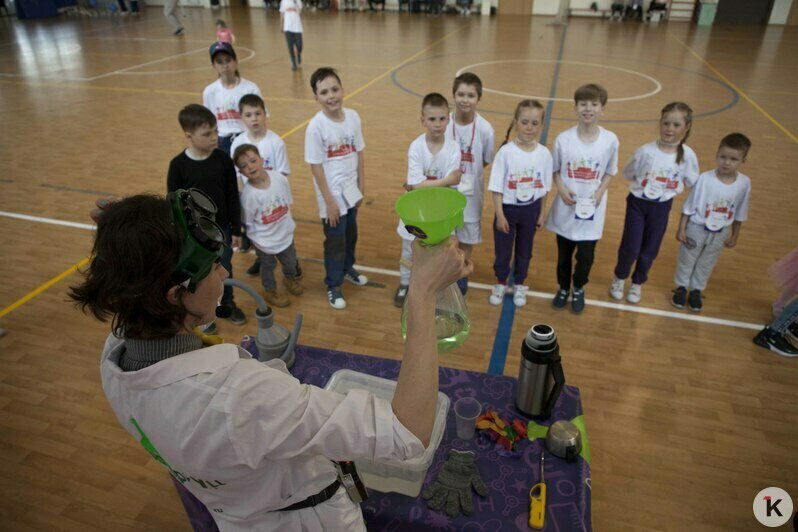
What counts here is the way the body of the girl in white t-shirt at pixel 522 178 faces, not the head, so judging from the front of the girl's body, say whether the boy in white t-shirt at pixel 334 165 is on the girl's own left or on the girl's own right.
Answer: on the girl's own right

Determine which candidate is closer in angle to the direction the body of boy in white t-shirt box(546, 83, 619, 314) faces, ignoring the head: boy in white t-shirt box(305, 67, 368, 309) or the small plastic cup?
the small plastic cup

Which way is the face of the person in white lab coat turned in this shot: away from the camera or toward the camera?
away from the camera

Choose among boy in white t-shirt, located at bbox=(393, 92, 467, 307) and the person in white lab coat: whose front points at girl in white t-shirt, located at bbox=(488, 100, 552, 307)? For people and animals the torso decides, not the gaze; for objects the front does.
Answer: the person in white lab coat

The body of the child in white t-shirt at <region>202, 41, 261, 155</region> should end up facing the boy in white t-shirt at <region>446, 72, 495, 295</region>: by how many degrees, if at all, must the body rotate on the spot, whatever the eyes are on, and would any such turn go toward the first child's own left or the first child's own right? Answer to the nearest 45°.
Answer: approximately 45° to the first child's own left

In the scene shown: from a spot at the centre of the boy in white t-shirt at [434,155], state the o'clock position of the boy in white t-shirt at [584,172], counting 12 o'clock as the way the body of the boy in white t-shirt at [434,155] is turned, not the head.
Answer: the boy in white t-shirt at [584,172] is roughly at 9 o'clock from the boy in white t-shirt at [434,155].

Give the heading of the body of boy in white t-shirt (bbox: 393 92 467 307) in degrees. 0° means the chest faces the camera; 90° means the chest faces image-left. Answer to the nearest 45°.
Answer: approximately 0°

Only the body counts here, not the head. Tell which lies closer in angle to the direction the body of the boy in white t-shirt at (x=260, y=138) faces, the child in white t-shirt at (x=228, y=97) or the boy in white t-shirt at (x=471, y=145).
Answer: the boy in white t-shirt

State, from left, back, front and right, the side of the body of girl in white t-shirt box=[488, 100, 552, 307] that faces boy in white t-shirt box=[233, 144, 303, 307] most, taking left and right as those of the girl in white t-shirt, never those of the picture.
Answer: right

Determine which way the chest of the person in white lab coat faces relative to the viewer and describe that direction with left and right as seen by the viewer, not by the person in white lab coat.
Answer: facing away from the viewer and to the right of the viewer

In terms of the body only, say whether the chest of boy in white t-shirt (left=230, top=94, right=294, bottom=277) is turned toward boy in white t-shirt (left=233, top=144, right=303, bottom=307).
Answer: yes
